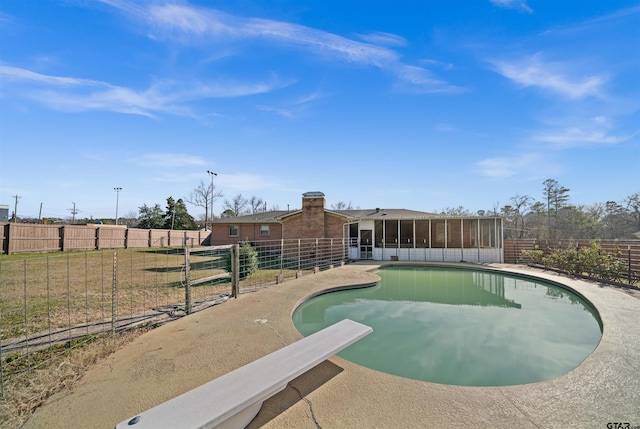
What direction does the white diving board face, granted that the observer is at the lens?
facing away from the viewer and to the right of the viewer

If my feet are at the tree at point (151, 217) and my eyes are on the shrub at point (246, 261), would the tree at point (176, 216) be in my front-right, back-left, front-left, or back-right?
front-left

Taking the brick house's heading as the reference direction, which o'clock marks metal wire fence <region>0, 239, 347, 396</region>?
The metal wire fence is roughly at 7 o'clock from the brick house.

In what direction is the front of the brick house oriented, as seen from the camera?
facing away from the viewer

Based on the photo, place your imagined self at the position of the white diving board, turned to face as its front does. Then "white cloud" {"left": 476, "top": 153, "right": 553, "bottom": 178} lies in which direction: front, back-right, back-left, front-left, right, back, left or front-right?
front

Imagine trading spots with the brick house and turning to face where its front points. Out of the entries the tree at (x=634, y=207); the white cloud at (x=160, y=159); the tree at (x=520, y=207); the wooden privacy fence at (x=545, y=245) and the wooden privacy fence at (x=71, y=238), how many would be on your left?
2

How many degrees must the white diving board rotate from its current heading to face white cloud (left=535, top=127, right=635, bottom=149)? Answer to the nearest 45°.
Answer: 0° — it already faces it

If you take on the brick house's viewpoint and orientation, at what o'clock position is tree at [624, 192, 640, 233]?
The tree is roughly at 2 o'clock from the brick house.

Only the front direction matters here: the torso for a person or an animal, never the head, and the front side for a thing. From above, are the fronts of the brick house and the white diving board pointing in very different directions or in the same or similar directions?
same or similar directions

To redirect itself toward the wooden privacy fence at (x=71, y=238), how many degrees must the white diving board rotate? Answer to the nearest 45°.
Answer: approximately 90° to its left

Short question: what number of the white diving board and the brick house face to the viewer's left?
0
